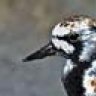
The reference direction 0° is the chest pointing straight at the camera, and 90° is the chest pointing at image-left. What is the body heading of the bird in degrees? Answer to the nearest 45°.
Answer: approximately 90°
